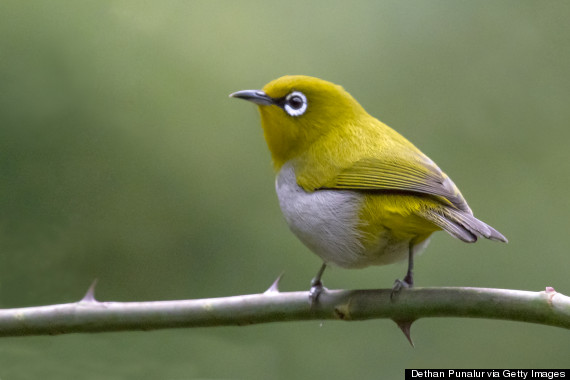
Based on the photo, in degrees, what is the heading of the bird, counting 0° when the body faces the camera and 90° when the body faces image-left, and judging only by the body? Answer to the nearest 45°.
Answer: approximately 90°
